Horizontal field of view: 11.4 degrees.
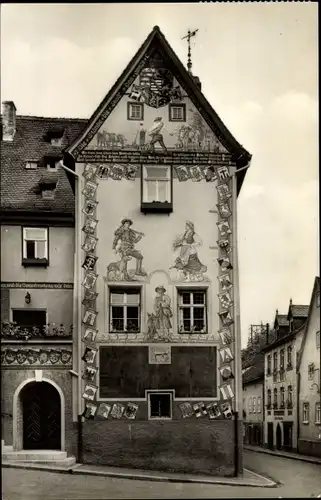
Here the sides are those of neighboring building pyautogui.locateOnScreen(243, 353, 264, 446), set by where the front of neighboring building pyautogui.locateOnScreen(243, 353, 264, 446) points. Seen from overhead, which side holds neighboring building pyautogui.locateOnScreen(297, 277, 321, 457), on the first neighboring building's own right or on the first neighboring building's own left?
on the first neighboring building's own left

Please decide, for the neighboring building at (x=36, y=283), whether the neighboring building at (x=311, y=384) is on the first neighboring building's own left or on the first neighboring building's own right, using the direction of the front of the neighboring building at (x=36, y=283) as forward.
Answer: on the first neighboring building's own left

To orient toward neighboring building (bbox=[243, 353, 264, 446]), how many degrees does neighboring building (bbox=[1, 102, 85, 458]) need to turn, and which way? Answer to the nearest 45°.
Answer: approximately 90° to its left
